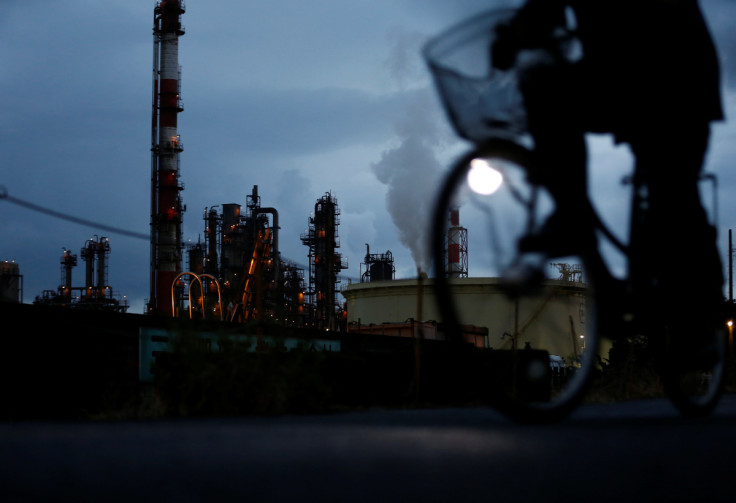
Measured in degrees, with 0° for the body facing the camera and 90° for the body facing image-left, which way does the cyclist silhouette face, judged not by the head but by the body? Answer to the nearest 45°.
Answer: approximately 45°

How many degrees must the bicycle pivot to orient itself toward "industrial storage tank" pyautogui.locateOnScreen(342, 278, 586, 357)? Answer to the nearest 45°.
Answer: approximately 135° to its right

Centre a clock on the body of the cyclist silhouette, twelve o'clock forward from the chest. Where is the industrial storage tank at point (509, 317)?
The industrial storage tank is roughly at 4 o'clock from the cyclist silhouette.

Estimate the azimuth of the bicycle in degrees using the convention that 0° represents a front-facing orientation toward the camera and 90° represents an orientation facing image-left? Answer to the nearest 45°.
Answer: approximately 45°
